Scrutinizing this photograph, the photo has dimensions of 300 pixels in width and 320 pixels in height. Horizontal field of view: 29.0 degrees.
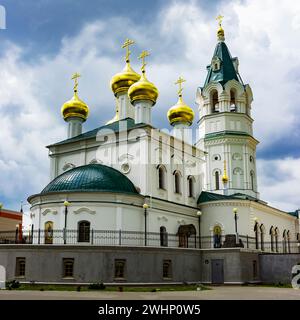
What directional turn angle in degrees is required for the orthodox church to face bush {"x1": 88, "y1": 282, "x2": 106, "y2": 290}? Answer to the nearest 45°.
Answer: approximately 135° to its right

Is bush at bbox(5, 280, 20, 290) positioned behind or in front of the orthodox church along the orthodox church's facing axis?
behind

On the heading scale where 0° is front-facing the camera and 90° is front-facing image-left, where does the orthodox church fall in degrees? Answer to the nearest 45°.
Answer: approximately 225°
